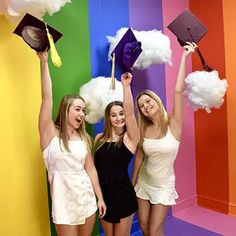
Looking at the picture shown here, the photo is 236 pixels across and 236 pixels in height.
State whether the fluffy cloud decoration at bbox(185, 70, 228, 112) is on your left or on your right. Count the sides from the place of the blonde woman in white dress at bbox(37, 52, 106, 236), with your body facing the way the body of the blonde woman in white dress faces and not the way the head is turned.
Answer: on your left

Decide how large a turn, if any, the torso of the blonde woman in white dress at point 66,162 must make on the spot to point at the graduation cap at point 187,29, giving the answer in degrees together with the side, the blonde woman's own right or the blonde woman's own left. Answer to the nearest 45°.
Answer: approximately 45° to the blonde woman's own left

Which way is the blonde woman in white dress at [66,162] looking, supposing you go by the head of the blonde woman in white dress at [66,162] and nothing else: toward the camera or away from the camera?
toward the camera

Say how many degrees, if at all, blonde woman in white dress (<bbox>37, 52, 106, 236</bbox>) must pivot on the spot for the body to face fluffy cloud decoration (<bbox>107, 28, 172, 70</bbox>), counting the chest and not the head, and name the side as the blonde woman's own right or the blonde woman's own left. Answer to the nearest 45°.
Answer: approximately 90° to the blonde woman's own left

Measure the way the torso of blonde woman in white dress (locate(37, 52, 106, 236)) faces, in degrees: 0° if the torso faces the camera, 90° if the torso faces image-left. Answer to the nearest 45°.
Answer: approximately 315°
